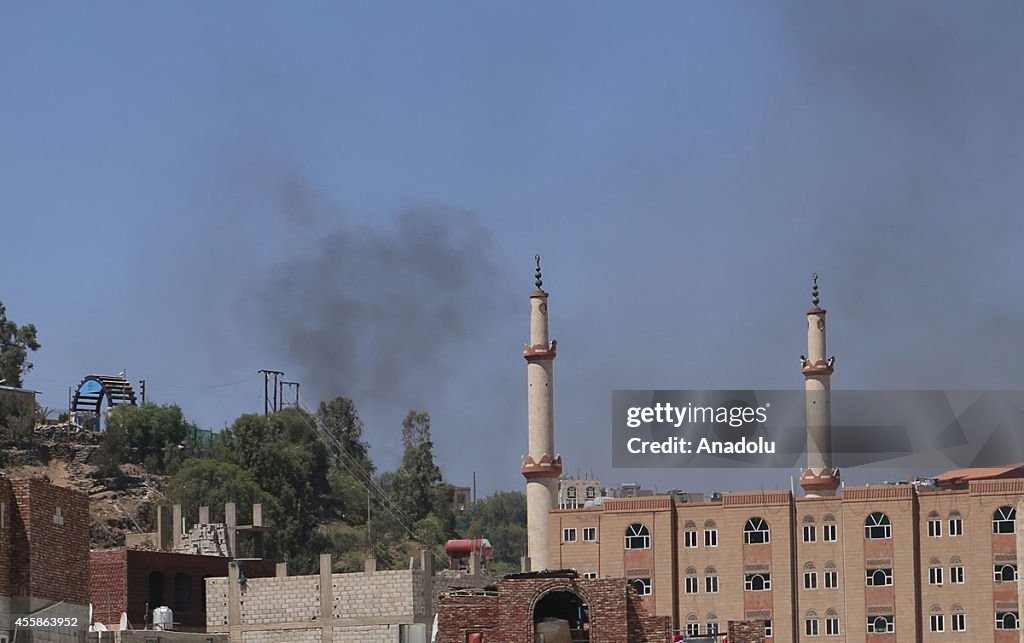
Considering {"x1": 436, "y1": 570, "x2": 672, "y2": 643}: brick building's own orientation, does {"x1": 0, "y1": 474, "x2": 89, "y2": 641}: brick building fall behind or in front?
in front

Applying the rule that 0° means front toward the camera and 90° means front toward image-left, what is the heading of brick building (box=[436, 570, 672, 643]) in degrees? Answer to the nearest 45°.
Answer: approximately 0°
